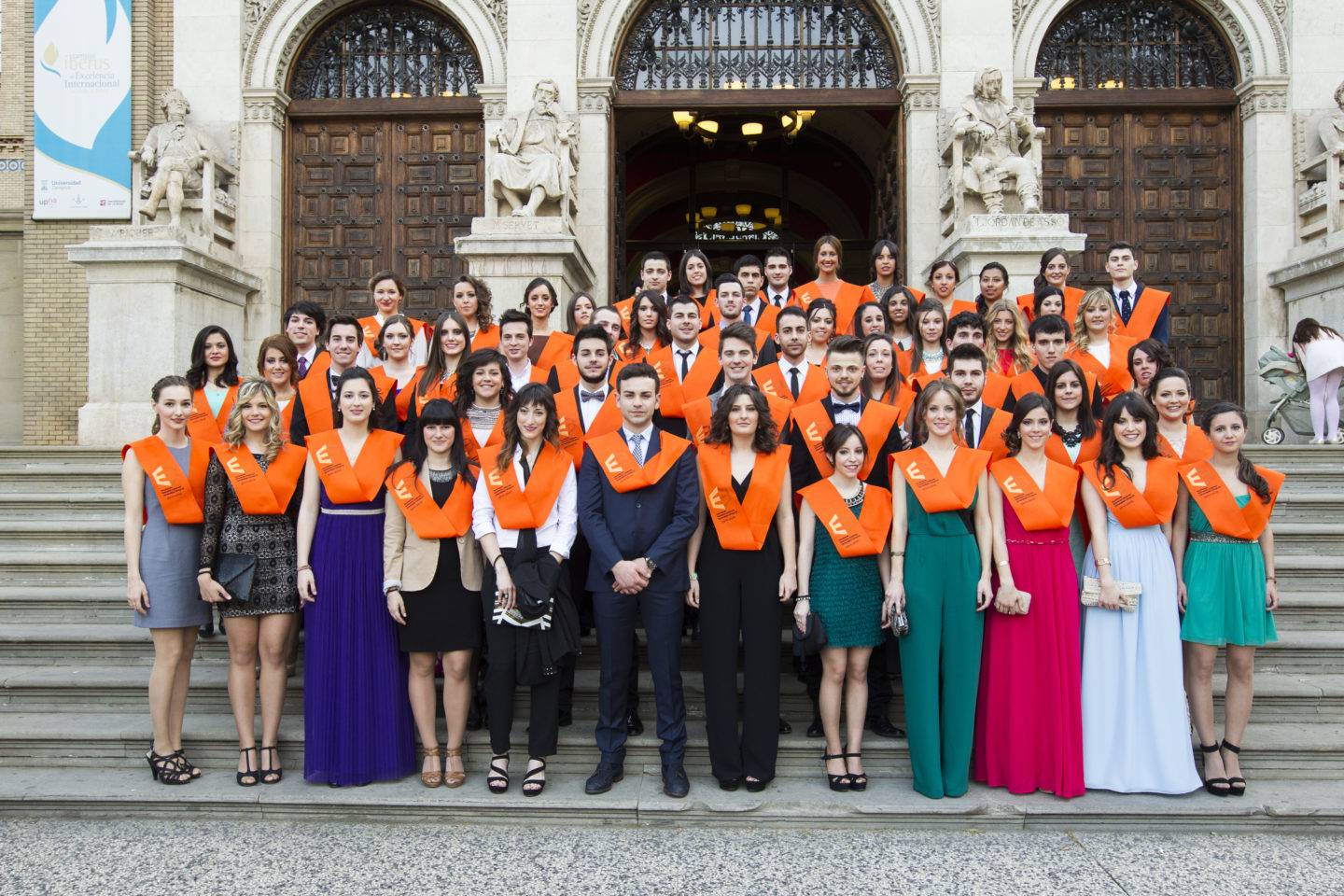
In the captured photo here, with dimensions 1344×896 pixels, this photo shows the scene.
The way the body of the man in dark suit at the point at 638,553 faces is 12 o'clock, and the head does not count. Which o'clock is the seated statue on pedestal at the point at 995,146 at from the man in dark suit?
The seated statue on pedestal is roughly at 7 o'clock from the man in dark suit.

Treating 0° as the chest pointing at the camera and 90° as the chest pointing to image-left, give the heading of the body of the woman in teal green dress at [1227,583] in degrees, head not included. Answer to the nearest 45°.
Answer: approximately 0°

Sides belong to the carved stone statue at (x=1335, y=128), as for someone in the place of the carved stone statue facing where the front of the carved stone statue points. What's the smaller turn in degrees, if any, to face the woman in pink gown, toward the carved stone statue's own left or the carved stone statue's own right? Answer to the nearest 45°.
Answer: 0° — it already faces them

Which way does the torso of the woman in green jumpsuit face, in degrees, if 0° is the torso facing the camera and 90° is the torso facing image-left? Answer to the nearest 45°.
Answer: approximately 0°

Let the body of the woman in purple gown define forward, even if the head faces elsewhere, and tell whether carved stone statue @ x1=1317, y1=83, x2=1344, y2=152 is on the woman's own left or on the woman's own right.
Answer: on the woman's own left

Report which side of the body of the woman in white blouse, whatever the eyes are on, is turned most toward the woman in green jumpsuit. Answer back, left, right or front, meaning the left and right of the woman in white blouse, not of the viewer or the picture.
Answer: left

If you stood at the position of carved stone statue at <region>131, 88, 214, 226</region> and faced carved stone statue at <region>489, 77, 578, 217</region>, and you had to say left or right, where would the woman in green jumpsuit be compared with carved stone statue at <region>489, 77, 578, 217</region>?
right

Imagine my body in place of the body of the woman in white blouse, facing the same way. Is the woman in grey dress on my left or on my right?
on my right

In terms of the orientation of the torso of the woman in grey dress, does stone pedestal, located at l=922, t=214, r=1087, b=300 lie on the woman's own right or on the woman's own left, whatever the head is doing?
on the woman's own left

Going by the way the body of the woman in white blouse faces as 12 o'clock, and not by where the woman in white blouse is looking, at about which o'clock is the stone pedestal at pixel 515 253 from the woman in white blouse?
The stone pedestal is roughly at 6 o'clock from the woman in white blouse.

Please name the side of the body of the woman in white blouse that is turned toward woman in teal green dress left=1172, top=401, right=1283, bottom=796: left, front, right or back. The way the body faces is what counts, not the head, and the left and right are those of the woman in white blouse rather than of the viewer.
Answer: left

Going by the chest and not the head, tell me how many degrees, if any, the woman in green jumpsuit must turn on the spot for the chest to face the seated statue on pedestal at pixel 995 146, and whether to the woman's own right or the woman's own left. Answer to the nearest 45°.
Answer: approximately 180°
